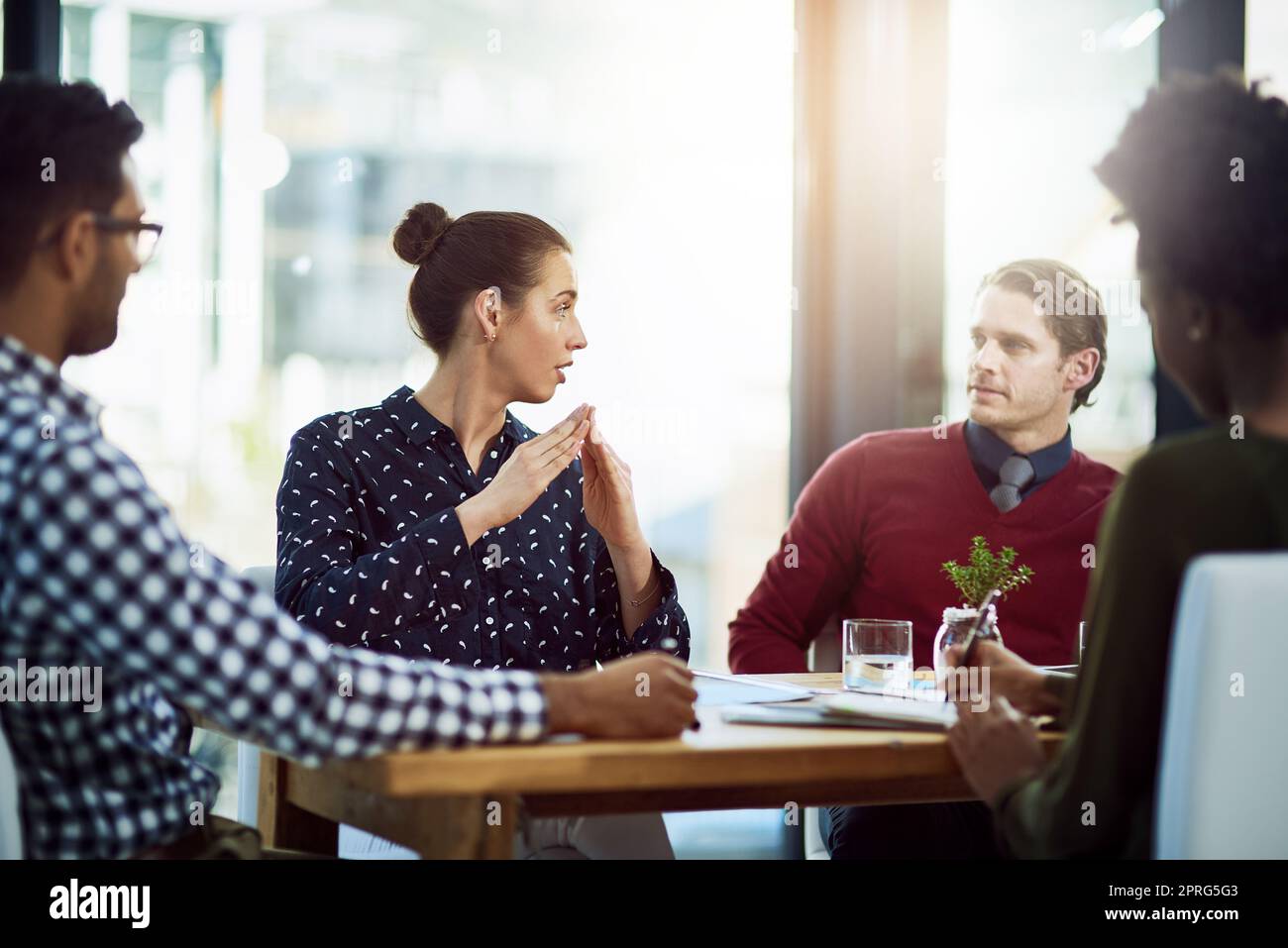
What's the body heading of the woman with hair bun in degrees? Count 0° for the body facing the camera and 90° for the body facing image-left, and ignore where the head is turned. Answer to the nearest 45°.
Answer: approximately 315°

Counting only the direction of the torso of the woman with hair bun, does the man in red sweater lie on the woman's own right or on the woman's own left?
on the woman's own left

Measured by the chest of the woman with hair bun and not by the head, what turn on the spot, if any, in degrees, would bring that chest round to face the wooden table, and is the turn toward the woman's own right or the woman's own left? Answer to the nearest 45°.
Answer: approximately 45° to the woman's own right

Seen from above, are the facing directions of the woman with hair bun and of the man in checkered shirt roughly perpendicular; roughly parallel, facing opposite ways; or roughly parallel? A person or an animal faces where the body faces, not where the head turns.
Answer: roughly perpendicular

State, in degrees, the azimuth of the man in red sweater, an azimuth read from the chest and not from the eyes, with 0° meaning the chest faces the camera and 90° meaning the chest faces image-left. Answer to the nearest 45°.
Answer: approximately 0°

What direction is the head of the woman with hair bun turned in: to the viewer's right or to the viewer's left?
to the viewer's right

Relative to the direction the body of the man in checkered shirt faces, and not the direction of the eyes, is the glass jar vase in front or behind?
in front

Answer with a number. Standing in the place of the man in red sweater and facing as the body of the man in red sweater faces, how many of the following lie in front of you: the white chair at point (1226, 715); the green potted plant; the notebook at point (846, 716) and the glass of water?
4

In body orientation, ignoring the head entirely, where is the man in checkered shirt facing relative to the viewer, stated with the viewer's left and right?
facing away from the viewer and to the right of the viewer

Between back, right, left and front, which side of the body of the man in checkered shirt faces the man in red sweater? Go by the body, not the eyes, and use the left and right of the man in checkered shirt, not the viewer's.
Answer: front

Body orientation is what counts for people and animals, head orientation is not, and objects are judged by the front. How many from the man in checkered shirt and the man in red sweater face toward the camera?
1
